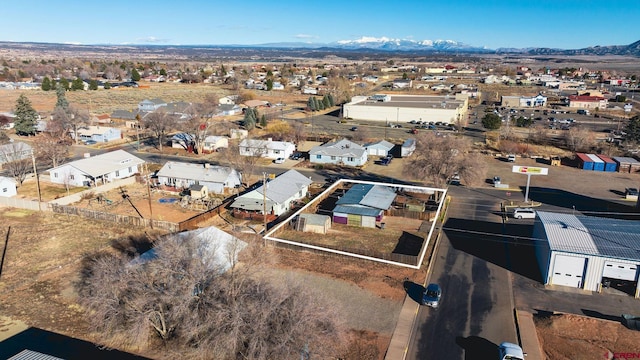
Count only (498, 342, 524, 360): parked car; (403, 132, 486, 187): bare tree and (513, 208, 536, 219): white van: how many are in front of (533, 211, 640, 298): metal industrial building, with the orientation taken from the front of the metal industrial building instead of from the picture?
1

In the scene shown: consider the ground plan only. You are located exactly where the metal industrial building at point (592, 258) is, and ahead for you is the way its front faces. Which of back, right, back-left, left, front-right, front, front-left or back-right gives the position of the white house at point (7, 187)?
right

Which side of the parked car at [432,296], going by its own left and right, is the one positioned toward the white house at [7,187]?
right

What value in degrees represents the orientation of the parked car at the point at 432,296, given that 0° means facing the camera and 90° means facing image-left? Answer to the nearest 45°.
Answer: approximately 0°

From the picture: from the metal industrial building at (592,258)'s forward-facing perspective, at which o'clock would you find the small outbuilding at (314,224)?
The small outbuilding is roughly at 3 o'clock from the metal industrial building.

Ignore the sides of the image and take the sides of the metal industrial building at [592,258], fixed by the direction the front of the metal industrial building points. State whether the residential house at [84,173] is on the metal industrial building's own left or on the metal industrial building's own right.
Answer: on the metal industrial building's own right

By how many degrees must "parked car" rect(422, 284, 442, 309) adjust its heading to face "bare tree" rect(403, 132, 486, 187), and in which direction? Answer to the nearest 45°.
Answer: approximately 180°

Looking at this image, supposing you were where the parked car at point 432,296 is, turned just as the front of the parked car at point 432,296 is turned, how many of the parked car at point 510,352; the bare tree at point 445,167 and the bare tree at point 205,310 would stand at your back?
1

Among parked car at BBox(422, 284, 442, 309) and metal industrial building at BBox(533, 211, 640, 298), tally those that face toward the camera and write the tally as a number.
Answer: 2

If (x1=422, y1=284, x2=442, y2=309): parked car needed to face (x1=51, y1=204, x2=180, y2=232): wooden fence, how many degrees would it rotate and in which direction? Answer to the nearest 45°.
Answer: approximately 90° to its right

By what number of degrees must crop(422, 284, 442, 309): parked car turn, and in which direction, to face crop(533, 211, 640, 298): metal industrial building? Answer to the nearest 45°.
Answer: approximately 135° to its left

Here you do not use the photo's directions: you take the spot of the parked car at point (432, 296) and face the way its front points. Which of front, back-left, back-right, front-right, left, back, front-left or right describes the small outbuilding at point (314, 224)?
back-right

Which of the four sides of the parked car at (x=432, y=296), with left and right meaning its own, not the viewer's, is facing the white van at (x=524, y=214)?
back
